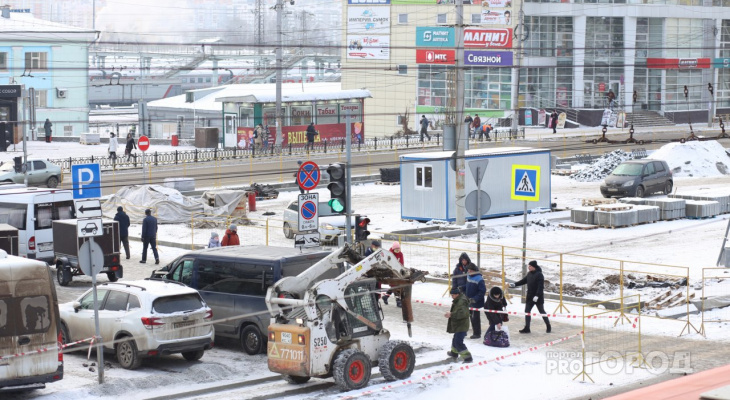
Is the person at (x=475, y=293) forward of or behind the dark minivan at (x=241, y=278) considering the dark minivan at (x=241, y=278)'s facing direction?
behind

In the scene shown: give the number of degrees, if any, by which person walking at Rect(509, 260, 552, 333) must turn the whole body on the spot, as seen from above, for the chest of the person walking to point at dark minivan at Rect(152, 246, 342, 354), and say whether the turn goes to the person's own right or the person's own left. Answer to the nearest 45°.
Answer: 0° — they already face it

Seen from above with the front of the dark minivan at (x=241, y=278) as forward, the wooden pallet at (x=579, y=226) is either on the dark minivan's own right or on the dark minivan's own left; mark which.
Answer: on the dark minivan's own right

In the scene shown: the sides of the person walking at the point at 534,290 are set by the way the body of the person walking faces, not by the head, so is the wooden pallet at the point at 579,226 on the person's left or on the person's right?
on the person's right

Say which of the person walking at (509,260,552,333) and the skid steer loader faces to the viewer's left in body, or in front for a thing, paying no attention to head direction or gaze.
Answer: the person walking

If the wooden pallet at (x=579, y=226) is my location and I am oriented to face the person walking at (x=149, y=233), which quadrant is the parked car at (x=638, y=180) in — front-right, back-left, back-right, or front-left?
back-right

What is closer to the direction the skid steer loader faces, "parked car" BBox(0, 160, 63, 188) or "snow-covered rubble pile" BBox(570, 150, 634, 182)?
the snow-covered rubble pile

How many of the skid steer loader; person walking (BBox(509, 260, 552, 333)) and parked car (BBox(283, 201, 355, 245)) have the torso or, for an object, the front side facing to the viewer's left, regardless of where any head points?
1

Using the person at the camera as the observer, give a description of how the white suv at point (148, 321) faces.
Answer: facing away from the viewer and to the left of the viewer

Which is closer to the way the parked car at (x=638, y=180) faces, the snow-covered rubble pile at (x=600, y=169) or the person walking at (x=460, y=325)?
the person walking

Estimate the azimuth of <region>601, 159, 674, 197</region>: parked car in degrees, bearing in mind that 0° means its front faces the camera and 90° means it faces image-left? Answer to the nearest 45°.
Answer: approximately 45°

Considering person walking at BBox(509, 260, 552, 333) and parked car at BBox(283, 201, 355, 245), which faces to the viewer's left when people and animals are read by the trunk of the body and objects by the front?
the person walking

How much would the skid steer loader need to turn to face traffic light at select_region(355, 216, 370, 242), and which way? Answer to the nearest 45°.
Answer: approximately 45° to its left

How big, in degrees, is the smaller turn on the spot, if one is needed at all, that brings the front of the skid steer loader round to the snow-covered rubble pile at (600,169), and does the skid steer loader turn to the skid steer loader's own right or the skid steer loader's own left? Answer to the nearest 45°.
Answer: approximately 45° to the skid steer loader's own left

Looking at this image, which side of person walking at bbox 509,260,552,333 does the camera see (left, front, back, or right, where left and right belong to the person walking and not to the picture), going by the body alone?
left

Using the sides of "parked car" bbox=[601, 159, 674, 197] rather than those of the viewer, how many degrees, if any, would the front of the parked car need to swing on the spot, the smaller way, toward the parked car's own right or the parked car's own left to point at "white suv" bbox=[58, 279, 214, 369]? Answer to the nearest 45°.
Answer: approximately 45° to the parked car's own left

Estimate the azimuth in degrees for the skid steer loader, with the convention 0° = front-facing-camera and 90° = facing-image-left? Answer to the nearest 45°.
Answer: approximately 225°
